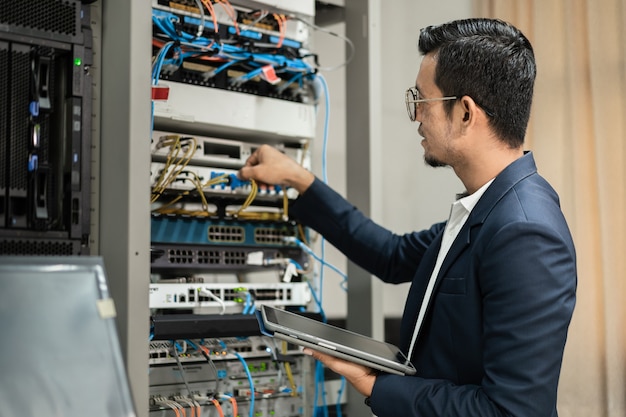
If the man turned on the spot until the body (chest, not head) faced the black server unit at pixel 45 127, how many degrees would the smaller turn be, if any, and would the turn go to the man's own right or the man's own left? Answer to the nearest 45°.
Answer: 0° — they already face it

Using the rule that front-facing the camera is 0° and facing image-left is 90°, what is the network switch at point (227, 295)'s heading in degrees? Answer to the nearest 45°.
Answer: approximately 0°

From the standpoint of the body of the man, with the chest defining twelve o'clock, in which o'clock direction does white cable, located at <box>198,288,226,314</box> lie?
The white cable is roughly at 1 o'clock from the man.

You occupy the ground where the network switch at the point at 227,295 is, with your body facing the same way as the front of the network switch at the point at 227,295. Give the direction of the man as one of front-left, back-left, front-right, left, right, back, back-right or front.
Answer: front-left

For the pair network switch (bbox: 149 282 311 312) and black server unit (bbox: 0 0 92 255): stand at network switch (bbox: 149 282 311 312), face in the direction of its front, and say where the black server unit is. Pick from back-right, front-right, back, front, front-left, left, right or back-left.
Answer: front-right

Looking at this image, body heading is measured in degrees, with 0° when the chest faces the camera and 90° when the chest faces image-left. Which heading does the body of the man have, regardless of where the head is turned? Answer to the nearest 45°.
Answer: approximately 90°

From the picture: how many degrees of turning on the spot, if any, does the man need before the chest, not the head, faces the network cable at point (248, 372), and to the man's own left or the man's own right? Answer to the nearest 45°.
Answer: approximately 45° to the man's own right

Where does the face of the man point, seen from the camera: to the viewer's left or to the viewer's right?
to the viewer's left

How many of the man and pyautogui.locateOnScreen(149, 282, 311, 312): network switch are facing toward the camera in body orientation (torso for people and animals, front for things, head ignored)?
1
